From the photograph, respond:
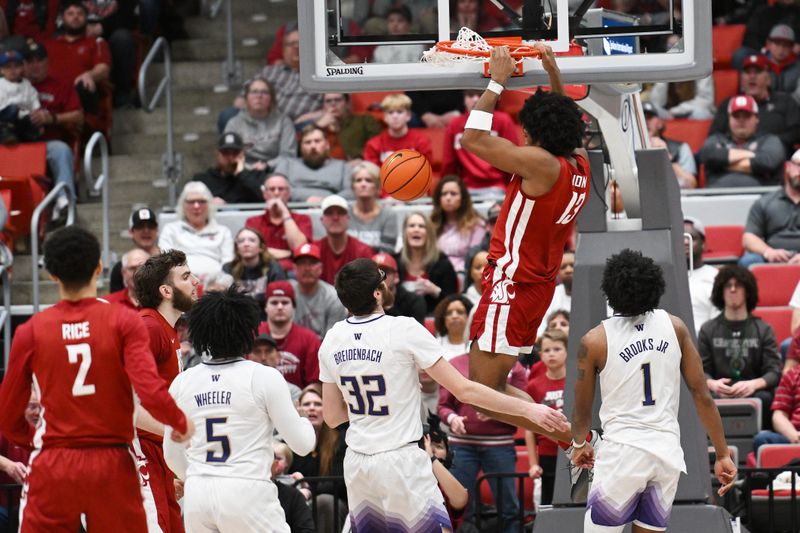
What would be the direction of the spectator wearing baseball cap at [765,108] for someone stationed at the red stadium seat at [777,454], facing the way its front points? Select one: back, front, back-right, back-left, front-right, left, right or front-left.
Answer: back

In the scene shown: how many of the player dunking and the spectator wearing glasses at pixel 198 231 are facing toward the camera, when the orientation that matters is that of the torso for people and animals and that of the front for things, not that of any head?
1

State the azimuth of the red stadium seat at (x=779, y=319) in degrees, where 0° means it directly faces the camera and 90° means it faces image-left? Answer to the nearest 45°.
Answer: approximately 0°

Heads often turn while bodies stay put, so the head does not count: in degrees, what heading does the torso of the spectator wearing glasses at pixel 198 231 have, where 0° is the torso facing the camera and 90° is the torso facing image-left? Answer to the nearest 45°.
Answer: approximately 0°

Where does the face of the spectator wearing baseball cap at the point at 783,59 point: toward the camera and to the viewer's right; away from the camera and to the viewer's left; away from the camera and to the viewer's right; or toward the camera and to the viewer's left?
toward the camera and to the viewer's left

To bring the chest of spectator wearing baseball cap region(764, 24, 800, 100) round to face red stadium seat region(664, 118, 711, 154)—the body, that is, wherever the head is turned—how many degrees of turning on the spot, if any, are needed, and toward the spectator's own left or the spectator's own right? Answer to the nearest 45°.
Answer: approximately 45° to the spectator's own right

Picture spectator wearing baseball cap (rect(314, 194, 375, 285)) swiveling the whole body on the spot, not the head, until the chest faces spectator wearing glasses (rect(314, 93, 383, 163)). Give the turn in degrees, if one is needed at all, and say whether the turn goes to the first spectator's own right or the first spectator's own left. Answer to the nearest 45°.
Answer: approximately 180°

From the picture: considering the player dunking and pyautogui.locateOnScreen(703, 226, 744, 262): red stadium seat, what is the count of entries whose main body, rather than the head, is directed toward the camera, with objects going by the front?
1

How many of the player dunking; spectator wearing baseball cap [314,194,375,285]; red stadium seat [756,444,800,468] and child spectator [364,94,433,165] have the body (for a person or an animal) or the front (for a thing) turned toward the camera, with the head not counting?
3

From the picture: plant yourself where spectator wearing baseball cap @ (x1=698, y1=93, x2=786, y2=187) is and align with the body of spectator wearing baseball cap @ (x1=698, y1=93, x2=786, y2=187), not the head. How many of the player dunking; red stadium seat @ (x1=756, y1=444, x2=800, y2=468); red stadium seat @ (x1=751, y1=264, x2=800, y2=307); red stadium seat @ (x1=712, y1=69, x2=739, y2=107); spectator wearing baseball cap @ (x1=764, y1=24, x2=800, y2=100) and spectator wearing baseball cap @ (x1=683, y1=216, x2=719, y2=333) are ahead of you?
4
